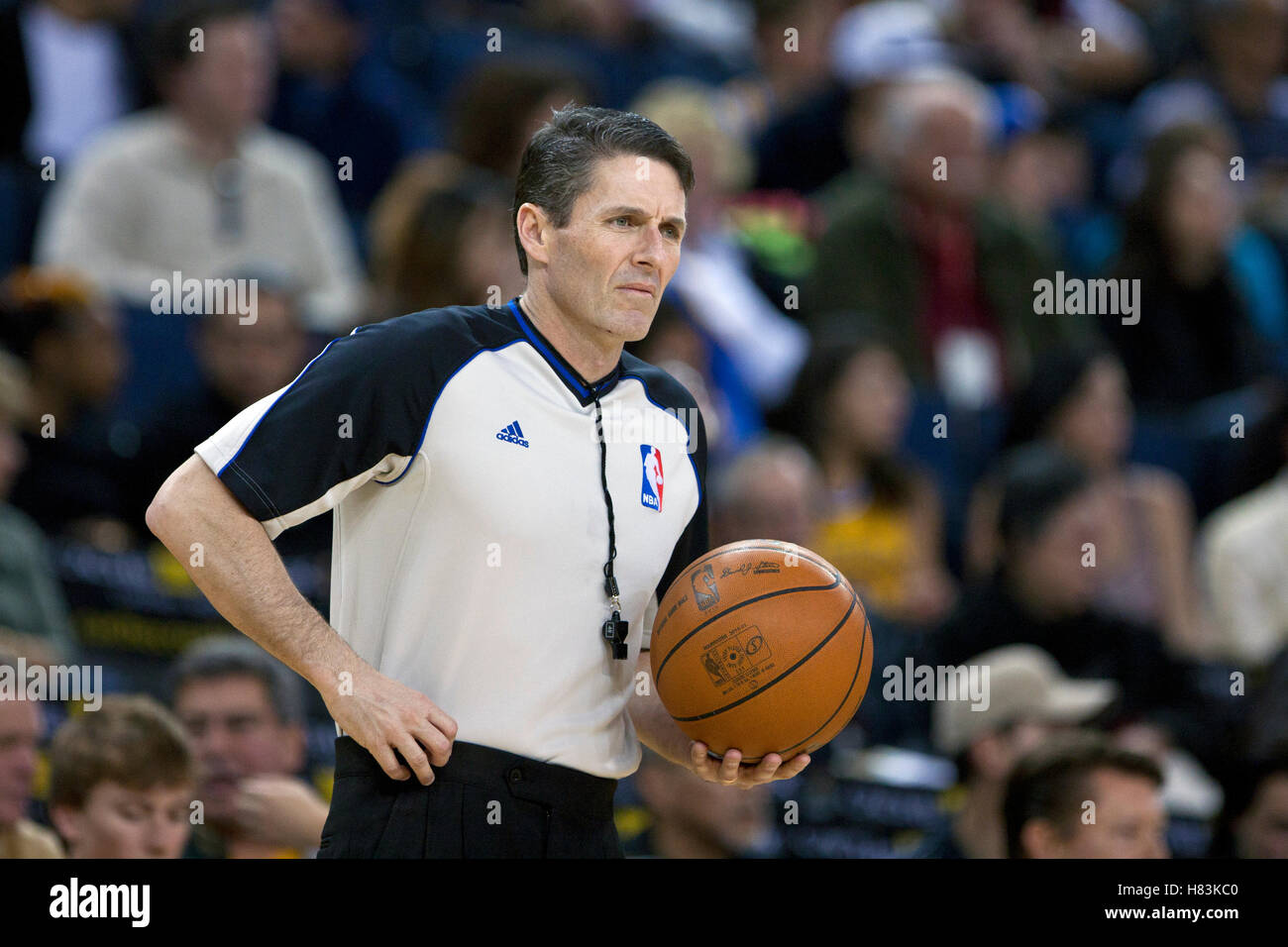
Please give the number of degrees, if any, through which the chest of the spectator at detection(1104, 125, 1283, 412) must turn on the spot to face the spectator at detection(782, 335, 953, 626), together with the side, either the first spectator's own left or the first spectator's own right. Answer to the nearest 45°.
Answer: approximately 90° to the first spectator's own right

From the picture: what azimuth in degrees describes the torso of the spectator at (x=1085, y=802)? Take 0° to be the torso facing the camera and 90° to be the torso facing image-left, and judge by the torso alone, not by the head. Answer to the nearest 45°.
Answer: approximately 315°

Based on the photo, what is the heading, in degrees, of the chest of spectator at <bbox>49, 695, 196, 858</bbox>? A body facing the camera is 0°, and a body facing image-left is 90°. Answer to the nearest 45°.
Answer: approximately 315°

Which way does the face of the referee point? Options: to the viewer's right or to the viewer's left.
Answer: to the viewer's right

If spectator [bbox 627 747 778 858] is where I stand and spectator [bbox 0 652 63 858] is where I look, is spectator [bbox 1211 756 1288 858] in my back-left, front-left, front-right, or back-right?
back-left

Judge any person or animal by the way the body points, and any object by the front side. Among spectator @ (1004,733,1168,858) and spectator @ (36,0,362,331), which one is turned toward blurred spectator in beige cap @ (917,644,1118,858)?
spectator @ (36,0,362,331)

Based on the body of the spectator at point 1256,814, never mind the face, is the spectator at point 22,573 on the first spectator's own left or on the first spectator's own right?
on the first spectator's own right

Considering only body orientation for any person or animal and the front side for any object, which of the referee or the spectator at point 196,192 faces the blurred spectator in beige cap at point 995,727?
the spectator

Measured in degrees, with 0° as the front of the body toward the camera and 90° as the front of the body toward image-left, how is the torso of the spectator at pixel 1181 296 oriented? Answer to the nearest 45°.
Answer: approximately 315°

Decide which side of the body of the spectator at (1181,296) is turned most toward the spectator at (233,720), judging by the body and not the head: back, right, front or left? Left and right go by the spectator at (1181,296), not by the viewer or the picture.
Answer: right
